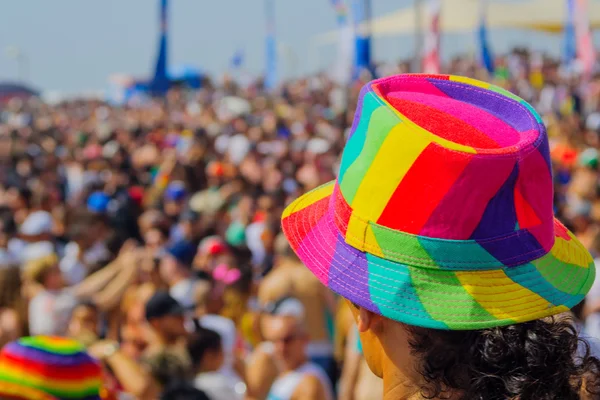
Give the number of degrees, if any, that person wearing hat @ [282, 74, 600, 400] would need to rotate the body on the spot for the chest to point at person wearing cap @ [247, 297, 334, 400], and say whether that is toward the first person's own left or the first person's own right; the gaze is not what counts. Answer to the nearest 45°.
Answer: approximately 45° to the first person's own right

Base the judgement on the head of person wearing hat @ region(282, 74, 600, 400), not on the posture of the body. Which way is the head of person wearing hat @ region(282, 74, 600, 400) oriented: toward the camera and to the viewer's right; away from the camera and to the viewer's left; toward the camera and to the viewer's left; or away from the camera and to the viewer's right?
away from the camera and to the viewer's left

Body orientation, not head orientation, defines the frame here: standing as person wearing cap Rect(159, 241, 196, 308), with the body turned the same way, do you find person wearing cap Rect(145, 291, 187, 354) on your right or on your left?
on your left

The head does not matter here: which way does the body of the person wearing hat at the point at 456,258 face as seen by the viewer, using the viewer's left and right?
facing away from the viewer and to the left of the viewer
